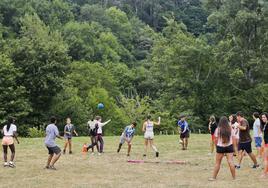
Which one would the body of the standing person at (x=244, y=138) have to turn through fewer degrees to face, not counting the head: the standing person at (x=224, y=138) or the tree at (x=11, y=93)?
the tree

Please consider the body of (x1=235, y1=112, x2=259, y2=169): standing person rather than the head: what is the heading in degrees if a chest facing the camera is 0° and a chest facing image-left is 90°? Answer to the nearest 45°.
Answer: approximately 90°

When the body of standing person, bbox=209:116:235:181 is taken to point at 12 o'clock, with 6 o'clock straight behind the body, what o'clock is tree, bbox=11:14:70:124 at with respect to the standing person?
The tree is roughly at 11 o'clock from the standing person.

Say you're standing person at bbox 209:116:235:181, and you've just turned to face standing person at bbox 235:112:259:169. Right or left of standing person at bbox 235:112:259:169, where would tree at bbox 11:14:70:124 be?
left

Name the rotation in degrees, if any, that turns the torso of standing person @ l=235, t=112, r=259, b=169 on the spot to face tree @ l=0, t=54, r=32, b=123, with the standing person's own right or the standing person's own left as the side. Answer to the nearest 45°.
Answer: approximately 45° to the standing person's own right

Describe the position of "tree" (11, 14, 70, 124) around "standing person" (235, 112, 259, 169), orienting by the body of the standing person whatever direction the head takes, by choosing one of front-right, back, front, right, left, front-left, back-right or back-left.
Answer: front-right

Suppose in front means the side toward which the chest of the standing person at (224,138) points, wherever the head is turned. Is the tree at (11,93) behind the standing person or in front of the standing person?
in front

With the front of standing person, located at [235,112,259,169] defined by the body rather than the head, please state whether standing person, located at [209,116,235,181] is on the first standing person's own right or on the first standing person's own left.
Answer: on the first standing person's own left

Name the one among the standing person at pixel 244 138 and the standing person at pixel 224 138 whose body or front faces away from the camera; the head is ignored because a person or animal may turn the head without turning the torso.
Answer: the standing person at pixel 224 138

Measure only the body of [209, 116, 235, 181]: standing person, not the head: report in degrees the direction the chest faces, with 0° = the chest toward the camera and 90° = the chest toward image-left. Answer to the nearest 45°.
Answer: approximately 180°
